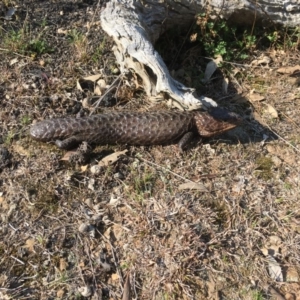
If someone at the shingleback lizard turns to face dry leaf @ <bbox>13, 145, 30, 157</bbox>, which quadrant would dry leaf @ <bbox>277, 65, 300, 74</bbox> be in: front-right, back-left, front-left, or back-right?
back-right

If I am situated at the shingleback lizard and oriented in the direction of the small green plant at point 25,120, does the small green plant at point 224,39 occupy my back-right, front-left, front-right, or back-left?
back-right

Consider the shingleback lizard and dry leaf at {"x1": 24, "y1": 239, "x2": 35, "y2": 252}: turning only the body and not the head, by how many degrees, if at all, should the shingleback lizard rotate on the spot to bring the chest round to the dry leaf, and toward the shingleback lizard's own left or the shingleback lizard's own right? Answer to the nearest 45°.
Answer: approximately 135° to the shingleback lizard's own right

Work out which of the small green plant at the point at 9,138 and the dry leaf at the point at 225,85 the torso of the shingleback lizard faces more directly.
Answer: the dry leaf

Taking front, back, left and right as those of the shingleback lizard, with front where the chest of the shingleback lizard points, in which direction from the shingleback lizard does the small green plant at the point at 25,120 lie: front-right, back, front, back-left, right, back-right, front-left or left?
back

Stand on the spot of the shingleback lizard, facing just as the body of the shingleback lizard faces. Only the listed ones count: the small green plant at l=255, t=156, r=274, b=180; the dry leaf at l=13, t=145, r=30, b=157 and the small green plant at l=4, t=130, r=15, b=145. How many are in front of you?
1

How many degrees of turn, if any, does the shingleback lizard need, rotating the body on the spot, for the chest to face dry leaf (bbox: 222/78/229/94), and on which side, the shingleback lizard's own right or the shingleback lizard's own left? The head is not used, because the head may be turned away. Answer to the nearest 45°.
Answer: approximately 45° to the shingleback lizard's own left

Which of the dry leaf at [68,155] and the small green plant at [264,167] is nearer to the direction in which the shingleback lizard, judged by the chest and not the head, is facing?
the small green plant

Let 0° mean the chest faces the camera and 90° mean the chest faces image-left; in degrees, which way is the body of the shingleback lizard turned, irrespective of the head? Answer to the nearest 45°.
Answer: approximately 270°

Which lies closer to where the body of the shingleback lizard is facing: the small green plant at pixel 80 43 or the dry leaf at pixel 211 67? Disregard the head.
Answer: the dry leaf

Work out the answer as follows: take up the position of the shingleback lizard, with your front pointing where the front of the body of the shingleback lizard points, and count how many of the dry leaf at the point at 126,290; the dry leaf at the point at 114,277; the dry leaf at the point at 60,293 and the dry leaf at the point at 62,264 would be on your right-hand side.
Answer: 4

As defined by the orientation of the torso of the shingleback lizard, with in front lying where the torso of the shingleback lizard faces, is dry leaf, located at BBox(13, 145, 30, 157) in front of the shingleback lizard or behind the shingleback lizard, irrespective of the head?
behind

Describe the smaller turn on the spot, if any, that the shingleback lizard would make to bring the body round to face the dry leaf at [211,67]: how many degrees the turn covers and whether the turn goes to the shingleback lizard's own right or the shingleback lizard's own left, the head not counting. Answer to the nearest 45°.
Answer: approximately 45° to the shingleback lizard's own left

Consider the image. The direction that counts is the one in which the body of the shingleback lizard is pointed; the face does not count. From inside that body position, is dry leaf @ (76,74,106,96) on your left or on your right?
on your left

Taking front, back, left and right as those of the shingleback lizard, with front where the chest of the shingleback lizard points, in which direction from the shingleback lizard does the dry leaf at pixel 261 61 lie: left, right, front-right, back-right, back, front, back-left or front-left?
front-left

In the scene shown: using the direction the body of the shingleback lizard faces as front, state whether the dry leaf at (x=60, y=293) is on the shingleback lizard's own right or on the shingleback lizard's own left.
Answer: on the shingleback lizard's own right

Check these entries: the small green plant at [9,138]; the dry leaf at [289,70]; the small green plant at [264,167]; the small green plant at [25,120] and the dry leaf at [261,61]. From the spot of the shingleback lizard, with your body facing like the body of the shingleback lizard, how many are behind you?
2
